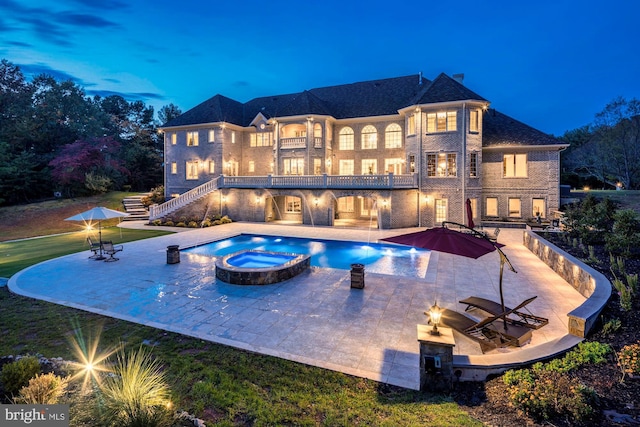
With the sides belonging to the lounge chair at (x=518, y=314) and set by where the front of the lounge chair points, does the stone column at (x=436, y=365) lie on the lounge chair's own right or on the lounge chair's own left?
on the lounge chair's own left

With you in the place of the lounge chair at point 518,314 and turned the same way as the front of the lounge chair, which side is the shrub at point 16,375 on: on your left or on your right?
on your left

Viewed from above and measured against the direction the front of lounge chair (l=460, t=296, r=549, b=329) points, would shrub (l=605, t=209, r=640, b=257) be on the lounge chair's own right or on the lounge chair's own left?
on the lounge chair's own right

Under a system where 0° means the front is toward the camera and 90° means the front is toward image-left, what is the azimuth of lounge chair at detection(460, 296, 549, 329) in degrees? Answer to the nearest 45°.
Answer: approximately 135°

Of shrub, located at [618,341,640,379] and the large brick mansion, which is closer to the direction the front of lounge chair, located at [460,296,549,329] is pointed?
the large brick mansion

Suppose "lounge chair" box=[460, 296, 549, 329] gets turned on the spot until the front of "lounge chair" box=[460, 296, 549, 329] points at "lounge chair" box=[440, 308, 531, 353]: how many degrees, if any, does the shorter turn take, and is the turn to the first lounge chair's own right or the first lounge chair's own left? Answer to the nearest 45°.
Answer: approximately 90° to the first lounge chair's own left

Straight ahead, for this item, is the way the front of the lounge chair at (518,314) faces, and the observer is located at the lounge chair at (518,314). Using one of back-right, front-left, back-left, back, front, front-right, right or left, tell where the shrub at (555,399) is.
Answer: back-left
